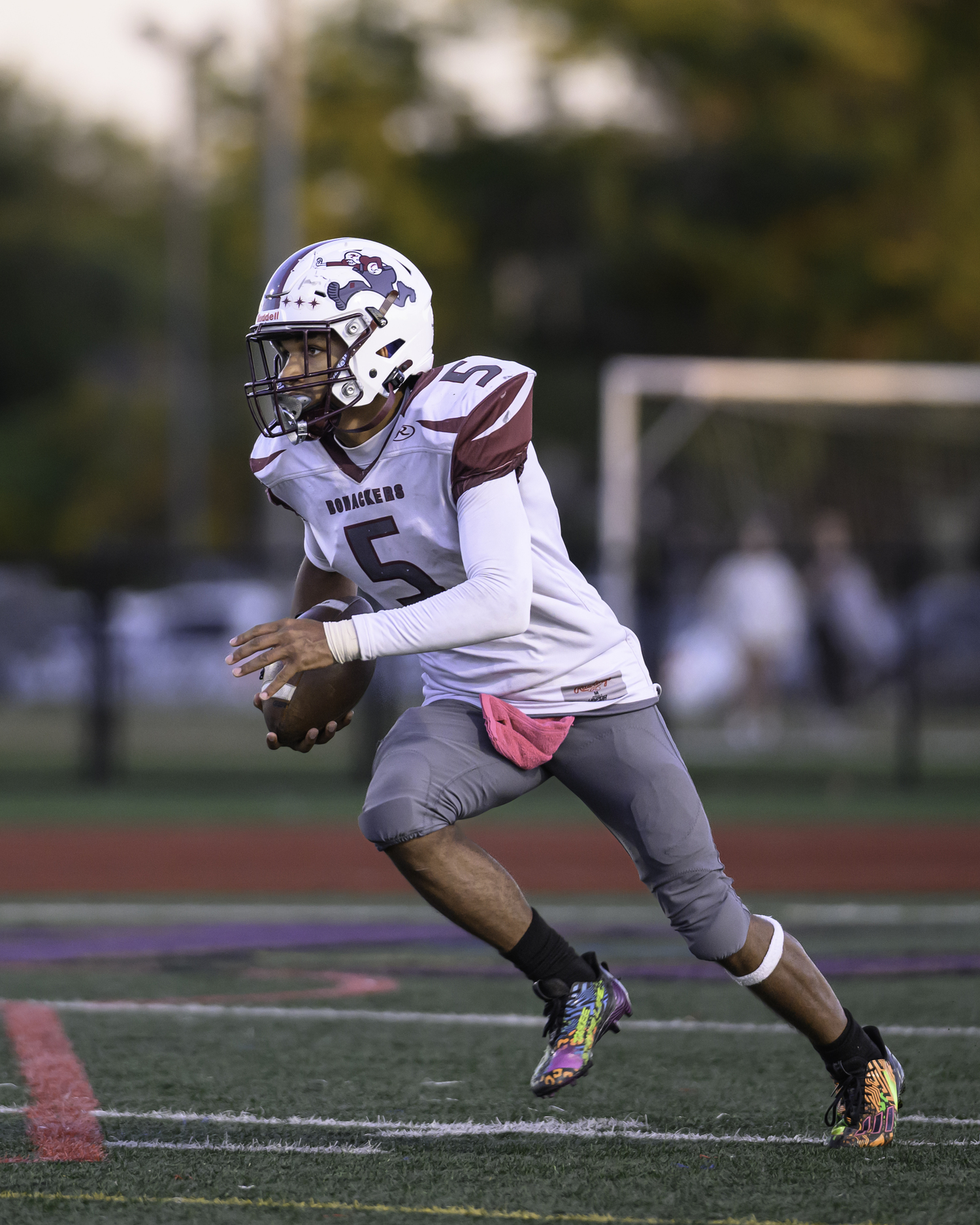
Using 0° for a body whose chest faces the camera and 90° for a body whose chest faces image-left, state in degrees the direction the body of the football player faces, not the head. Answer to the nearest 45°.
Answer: approximately 45°

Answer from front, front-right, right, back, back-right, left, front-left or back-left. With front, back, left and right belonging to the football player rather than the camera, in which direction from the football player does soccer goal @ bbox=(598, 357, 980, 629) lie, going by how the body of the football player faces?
back-right

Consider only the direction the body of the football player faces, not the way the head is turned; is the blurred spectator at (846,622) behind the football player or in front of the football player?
behind

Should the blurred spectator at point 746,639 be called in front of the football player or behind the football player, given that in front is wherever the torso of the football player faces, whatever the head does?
behind

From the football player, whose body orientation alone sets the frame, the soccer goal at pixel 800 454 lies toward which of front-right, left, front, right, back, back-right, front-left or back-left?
back-right

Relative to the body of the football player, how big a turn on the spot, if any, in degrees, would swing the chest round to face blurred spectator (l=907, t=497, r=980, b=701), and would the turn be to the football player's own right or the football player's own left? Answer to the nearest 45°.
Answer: approximately 135° to the football player's own right
